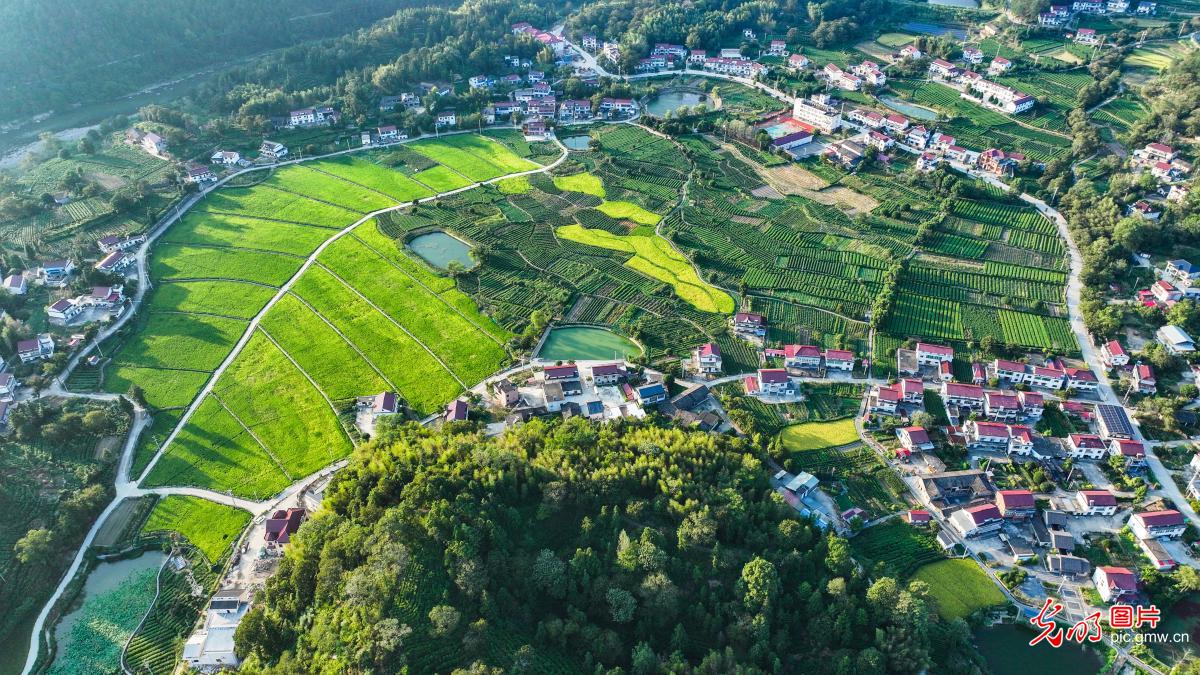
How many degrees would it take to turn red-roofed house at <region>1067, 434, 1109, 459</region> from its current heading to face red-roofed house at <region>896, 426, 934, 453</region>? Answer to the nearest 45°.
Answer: approximately 45° to its right

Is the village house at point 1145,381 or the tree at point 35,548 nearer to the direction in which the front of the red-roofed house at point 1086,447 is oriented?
the tree

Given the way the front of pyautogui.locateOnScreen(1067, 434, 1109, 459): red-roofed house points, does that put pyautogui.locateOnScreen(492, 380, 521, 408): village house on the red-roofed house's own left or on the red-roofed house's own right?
on the red-roofed house's own right

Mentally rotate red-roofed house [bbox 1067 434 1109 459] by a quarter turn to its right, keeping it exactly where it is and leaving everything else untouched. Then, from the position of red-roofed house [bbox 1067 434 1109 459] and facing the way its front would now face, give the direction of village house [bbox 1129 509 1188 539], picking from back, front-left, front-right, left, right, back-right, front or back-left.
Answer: back-left

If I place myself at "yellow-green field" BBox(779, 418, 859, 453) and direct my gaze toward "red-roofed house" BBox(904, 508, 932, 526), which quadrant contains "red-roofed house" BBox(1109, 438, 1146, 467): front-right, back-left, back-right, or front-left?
front-left

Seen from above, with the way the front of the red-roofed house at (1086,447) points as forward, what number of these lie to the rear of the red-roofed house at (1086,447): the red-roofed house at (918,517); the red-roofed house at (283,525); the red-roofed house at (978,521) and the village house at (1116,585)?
0

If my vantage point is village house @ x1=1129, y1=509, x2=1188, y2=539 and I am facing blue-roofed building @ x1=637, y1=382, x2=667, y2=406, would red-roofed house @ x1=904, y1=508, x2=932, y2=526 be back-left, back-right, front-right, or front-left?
front-left

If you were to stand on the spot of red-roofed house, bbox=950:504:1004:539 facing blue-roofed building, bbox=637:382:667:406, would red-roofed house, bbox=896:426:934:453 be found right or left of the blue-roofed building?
right

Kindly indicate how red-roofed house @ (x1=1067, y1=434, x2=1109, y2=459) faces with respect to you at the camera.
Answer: facing the viewer

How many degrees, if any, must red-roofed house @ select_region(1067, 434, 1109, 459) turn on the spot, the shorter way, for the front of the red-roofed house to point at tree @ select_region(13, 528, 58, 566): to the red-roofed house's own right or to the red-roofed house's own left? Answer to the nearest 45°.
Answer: approximately 45° to the red-roofed house's own right

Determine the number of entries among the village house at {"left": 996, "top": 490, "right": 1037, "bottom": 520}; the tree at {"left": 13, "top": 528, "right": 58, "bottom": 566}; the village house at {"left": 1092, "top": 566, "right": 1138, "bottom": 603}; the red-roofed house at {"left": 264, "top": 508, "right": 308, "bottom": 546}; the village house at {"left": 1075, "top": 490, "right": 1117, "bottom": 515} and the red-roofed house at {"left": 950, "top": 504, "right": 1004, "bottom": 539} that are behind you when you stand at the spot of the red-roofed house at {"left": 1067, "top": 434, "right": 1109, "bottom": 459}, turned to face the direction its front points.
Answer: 0

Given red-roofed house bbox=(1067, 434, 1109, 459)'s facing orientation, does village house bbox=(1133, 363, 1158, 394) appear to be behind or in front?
behind

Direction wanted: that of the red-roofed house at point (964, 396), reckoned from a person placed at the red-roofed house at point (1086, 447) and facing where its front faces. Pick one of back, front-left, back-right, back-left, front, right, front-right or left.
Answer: right

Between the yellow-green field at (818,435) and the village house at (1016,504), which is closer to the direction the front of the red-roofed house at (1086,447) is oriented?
the village house

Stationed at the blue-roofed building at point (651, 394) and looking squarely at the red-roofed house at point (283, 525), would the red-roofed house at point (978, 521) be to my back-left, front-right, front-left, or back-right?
back-left

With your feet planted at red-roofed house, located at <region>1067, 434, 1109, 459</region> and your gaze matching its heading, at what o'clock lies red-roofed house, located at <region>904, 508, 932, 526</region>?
red-roofed house, located at <region>904, 508, 932, 526</region> is roughly at 1 o'clock from red-roofed house, located at <region>1067, 434, 1109, 459</region>.

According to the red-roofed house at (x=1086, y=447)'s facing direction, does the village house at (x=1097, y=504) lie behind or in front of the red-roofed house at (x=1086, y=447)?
in front
